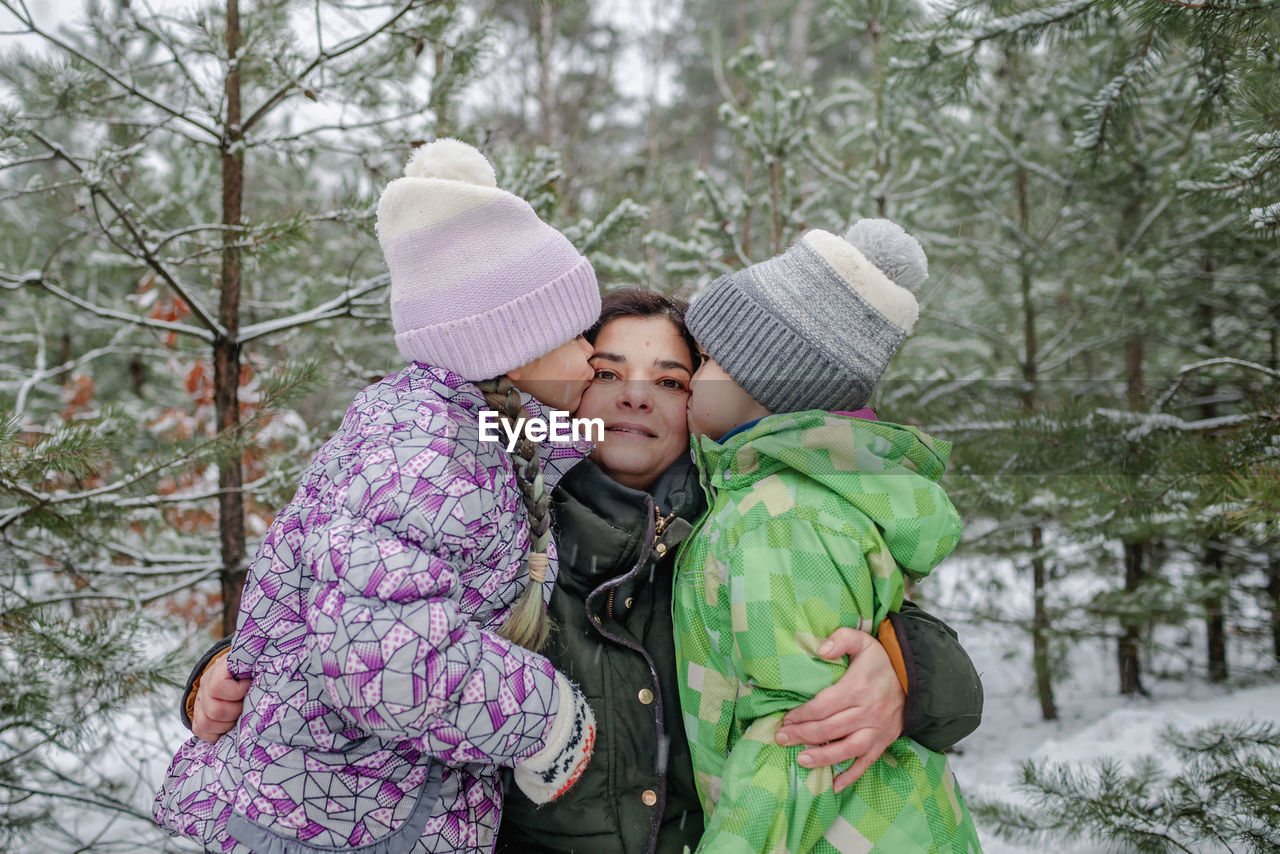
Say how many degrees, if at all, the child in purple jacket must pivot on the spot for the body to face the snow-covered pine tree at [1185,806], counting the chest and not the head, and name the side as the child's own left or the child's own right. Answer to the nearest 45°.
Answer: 0° — they already face it

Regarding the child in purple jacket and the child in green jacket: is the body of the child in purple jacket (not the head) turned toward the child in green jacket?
yes

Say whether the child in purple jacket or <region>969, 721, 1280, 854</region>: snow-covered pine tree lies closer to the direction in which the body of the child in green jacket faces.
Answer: the child in purple jacket

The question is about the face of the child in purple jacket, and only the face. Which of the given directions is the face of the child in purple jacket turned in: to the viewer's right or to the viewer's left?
to the viewer's right

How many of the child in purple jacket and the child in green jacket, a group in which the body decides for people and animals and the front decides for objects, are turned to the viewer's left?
1

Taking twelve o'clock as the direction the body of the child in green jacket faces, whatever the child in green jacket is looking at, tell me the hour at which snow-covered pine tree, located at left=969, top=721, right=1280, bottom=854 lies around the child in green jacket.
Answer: The snow-covered pine tree is roughly at 5 o'clock from the child in green jacket.

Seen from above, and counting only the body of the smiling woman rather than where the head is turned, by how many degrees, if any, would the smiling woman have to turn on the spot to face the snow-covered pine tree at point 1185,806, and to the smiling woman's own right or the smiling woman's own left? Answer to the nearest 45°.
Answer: approximately 90° to the smiling woman's own left

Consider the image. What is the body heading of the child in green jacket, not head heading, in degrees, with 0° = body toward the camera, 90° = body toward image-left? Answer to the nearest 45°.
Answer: approximately 90°

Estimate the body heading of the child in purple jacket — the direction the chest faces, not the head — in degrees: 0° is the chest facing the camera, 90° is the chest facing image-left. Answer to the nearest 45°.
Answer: approximately 270°

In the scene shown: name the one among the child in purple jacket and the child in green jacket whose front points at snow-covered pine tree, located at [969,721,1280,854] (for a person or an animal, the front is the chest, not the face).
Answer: the child in purple jacket
